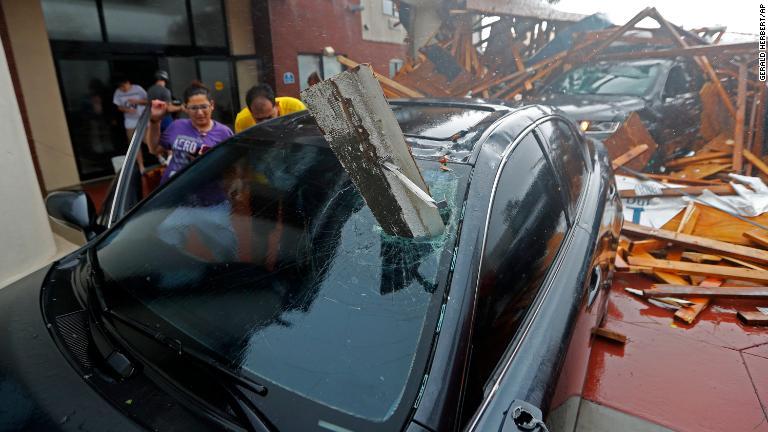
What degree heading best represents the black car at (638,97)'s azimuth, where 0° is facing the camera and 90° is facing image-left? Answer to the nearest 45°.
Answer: approximately 45°

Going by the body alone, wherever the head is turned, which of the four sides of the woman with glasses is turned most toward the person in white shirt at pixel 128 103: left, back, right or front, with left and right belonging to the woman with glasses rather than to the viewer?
back

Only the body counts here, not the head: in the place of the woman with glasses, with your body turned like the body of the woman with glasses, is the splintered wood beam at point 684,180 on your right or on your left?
on your left

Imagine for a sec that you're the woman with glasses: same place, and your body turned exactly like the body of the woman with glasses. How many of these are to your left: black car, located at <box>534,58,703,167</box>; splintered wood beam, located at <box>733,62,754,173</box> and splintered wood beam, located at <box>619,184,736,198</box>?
3

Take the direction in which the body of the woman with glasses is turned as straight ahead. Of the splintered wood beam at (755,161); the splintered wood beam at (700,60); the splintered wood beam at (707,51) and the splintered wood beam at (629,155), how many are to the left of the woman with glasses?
4

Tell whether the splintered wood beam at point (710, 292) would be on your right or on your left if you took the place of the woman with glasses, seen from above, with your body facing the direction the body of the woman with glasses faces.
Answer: on your left

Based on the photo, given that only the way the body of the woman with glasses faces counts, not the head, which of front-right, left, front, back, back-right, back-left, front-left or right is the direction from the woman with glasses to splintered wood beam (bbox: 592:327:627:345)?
front-left

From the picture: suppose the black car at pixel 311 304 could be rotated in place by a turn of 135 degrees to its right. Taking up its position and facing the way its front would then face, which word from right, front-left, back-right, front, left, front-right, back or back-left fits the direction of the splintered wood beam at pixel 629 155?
front-right

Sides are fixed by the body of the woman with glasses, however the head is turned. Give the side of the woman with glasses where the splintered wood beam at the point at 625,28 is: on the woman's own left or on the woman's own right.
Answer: on the woman's own left

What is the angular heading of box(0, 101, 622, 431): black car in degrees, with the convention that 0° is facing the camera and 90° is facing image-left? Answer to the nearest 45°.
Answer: approximately 45°

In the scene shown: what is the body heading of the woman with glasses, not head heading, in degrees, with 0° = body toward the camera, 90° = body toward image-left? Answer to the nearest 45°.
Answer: approximately 0°
